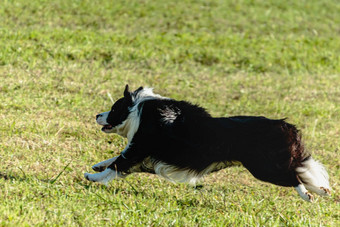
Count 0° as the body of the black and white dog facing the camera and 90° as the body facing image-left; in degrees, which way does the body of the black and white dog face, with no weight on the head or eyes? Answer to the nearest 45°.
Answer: approximately 90°
